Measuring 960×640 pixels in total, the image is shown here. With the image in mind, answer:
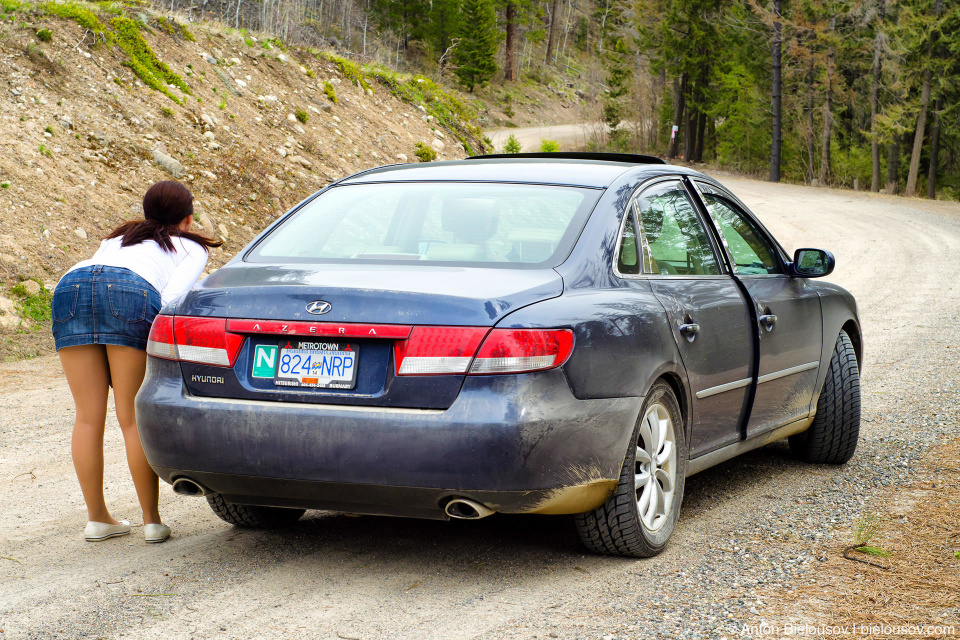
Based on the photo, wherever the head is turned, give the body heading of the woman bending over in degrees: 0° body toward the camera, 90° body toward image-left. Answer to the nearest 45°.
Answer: approximately 225°

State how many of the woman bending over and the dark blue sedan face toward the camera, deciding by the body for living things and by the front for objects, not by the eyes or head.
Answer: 0

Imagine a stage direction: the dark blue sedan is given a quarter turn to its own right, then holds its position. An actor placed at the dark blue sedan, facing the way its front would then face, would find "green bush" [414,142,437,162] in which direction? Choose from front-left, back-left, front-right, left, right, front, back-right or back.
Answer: back-left

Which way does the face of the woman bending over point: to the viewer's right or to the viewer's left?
to the viewer's right

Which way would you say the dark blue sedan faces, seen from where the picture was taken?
facing away from the viewer and to the right of the viewer
